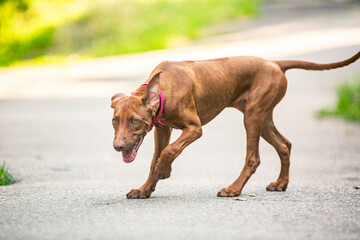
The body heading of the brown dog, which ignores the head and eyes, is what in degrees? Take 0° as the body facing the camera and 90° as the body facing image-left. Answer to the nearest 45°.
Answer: approximately 90°
